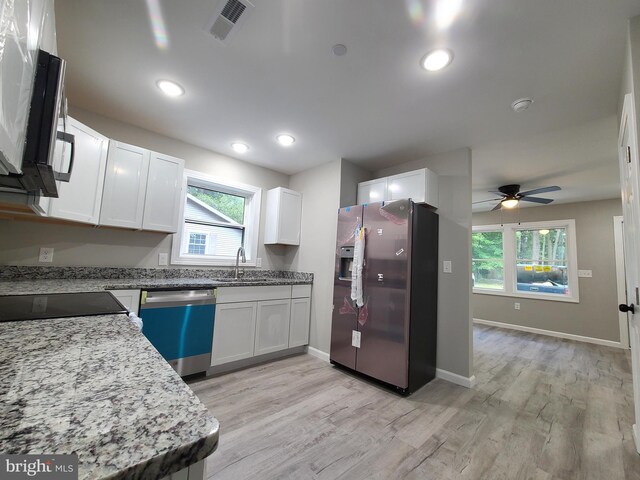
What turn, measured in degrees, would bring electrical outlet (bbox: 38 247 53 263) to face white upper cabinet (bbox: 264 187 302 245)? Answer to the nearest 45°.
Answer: approximately 90° to its left

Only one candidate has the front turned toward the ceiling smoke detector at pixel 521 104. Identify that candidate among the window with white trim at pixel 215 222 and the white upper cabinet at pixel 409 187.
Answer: the window with white trim

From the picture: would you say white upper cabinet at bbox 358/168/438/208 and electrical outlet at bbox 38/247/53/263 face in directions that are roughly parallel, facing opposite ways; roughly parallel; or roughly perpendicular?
roughly perpendicular

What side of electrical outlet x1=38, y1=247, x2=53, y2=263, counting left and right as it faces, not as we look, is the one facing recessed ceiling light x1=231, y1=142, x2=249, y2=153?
left

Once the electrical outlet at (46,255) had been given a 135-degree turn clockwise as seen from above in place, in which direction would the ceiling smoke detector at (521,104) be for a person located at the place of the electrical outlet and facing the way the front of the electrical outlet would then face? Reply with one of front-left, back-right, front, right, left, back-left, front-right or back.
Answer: back

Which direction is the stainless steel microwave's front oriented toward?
to the viewer's right

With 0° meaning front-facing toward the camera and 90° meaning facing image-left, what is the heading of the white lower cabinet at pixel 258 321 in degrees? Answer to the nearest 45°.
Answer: approximately 315°

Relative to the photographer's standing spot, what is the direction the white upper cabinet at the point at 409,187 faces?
facing the viewer and to the left of the viewer

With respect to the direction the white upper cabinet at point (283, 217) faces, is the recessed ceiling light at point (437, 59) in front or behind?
in front

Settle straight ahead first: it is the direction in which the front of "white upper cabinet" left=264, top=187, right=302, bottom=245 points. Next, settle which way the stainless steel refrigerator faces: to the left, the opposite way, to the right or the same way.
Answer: to the right
